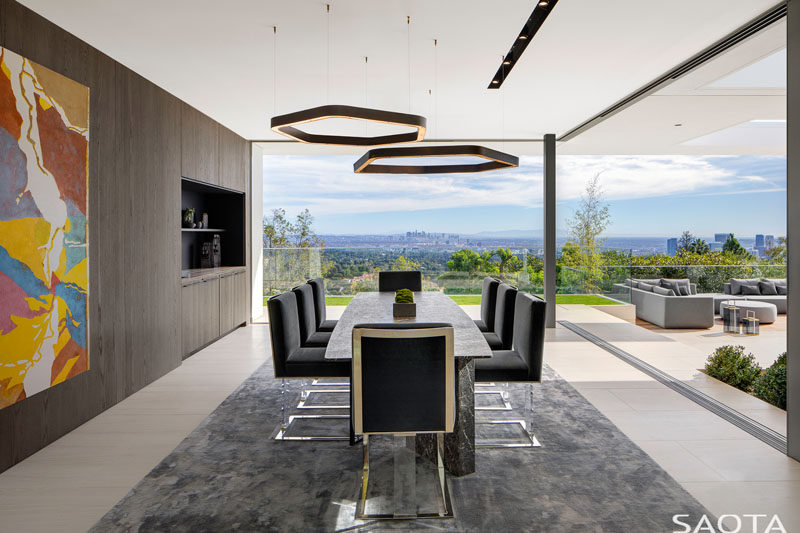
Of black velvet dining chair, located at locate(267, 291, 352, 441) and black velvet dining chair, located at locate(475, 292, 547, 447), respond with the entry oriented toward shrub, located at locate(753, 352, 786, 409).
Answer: black velvet dining chair, located at locate(267, 291, 352, 441)

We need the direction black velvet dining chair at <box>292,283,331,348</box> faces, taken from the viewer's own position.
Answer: facing to the right of the viewer

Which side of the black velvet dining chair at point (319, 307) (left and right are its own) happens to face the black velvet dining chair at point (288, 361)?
right

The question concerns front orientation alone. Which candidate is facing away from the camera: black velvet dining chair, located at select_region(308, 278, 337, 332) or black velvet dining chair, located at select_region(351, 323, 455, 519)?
black velvet dining chair, located at select_region(351, 323, 455, 519)

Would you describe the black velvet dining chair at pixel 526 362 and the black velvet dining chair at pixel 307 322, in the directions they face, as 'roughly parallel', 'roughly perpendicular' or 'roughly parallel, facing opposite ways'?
roughly parallel, facing opposite ways

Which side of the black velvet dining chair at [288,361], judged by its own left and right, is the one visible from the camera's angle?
right

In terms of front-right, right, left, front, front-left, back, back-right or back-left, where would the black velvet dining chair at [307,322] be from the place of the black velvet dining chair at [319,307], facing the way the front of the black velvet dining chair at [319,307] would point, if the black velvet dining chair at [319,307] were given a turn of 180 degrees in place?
left

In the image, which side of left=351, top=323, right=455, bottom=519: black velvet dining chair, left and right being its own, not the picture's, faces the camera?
back

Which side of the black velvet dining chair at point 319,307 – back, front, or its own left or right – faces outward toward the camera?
right

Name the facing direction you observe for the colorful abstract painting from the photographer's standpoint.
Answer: facing the viewer and to the right of the viewer

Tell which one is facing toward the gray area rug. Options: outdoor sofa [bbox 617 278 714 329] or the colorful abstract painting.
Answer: the colorful abstract painting

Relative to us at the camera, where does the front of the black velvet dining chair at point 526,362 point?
facing to the left of the viewer

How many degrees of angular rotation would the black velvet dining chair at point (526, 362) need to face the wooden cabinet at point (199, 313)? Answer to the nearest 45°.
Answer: approximately 45° to its right

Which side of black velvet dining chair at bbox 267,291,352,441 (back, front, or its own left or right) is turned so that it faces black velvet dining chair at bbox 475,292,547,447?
front

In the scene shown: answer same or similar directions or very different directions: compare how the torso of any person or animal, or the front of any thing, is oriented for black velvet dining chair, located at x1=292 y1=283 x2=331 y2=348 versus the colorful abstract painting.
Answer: same or similar directions

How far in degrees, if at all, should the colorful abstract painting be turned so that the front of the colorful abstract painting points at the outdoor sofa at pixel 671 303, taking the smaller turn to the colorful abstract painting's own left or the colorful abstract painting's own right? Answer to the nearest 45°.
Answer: approximately 45° to the colorful abstract painting's own left

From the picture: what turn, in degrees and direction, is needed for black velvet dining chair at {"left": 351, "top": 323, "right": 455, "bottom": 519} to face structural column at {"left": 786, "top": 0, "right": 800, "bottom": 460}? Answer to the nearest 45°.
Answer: approximately 90° to its right

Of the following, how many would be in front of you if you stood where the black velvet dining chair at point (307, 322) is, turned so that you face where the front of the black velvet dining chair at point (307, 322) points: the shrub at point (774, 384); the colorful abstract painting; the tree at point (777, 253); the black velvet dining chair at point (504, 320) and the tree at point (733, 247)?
4

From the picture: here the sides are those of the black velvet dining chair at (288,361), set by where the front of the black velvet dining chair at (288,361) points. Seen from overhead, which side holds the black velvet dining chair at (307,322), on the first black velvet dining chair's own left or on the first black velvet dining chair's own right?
on the first black velvet dining chair's own left
